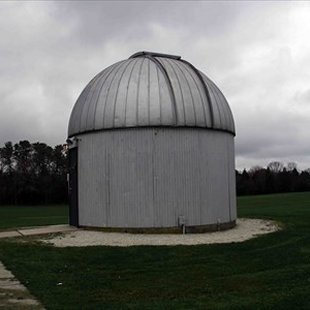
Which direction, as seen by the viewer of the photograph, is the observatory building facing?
facing to the left of the viewer
